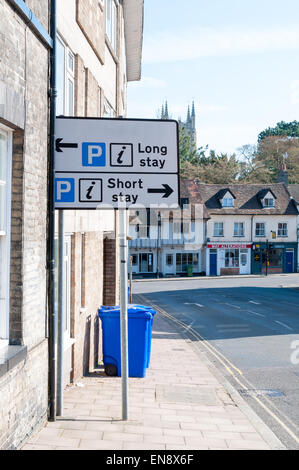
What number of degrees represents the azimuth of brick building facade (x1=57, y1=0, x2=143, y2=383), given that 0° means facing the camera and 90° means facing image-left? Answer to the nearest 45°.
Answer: approximately 270°

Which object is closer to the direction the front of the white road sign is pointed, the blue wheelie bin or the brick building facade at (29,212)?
the brick building facade

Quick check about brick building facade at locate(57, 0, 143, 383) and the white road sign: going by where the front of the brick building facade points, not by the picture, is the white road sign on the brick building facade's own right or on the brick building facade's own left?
on the brick building facade's own right

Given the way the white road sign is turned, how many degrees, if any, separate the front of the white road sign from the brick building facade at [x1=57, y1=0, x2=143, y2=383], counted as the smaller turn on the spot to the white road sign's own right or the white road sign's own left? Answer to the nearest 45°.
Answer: approximately 180°

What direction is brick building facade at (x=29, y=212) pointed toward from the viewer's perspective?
to the viewer's right

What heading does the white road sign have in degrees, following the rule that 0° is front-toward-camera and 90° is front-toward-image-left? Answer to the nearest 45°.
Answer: approximately 0°

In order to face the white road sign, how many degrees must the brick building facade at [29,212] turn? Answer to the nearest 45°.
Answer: approximately 45° to its left
